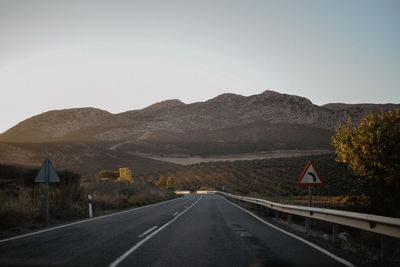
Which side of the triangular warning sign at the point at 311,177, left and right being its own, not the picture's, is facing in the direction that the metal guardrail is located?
front

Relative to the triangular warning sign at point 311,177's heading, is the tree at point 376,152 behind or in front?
behind

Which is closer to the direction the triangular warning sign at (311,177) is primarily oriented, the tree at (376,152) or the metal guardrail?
the metal guardrail

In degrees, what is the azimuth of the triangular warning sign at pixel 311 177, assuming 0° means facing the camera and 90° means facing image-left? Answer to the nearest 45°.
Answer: approximately 0°
